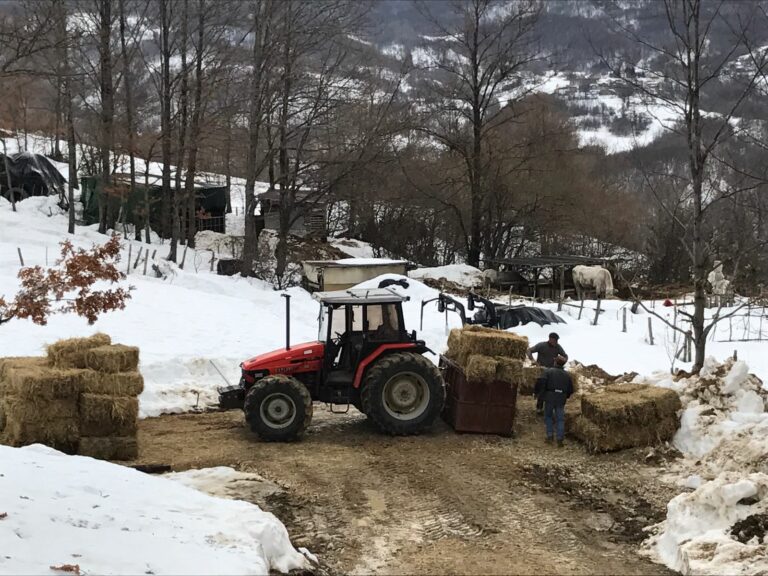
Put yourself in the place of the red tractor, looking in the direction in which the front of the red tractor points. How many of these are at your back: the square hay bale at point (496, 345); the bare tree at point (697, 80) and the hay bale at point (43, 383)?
2

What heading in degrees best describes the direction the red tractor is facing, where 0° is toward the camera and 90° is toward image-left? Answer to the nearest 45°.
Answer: approximately 90°

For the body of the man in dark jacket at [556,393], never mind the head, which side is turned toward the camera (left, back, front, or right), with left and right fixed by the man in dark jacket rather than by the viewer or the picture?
back

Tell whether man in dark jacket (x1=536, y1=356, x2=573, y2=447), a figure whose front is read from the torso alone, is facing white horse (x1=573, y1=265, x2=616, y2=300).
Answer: yes

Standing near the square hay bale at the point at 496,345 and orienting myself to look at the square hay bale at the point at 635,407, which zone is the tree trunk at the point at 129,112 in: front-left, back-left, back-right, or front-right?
back-left

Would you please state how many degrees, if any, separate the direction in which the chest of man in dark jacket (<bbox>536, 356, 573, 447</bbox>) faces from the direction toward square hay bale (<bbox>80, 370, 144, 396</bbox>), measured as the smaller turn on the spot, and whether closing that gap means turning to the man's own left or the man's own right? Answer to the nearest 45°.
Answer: approximately 90° to the man's own left
